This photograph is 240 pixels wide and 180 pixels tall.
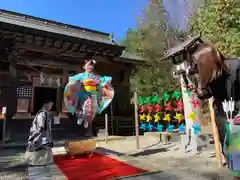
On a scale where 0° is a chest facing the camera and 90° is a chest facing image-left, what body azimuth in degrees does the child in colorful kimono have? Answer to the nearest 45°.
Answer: approximately 0°
